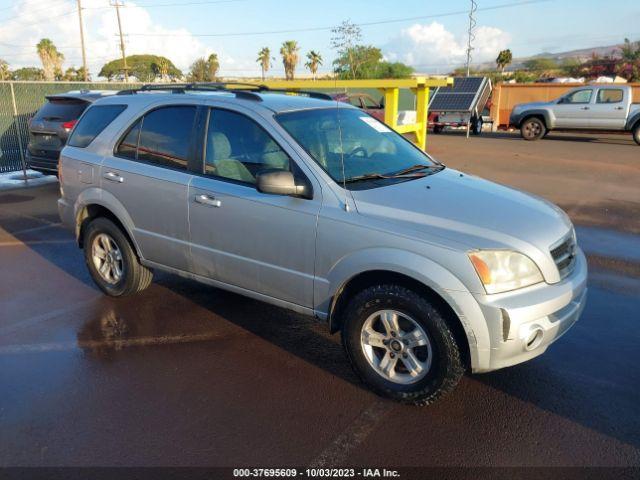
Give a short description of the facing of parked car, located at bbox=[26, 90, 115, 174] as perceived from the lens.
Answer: facing away from the viewer and to the right of the viewer

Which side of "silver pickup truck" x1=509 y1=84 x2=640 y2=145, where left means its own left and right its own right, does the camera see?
left

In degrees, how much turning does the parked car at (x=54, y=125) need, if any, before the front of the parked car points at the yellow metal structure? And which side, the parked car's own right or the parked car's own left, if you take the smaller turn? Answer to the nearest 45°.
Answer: approximately 90° to the parked car's own right

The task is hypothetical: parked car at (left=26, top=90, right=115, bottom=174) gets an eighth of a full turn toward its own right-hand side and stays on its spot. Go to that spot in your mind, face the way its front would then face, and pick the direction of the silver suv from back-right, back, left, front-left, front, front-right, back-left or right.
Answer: right

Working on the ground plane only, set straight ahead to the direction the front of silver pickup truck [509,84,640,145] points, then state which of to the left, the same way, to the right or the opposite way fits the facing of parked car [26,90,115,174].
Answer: to the right

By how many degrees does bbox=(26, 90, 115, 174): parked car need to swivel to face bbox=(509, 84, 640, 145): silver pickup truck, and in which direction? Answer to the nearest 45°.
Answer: approximately 45° to its right

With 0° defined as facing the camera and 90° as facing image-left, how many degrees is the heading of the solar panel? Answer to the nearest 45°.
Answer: approximately 0°
